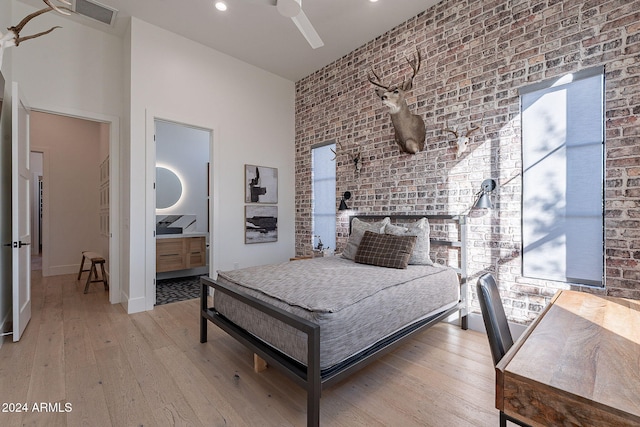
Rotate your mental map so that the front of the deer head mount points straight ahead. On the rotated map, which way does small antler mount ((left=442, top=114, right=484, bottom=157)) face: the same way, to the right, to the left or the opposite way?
the same way

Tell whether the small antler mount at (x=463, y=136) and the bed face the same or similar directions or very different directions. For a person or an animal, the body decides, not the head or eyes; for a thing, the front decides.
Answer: same or similar directions

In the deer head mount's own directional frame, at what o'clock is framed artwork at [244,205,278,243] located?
The framed artwork is roughly at 2 o'clock from the deer head mount.

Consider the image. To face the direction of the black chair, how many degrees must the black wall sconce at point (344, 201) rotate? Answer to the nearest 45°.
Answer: approximately 45° to its left

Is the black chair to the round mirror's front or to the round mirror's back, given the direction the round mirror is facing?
to the front

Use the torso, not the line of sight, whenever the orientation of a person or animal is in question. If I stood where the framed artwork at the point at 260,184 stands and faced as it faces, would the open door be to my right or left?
on my right

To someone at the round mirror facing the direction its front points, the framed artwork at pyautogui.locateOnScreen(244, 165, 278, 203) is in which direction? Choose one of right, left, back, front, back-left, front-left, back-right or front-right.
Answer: front-left

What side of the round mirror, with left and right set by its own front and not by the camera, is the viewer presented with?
front

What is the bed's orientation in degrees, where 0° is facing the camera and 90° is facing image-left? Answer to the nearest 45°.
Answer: approximately 45°

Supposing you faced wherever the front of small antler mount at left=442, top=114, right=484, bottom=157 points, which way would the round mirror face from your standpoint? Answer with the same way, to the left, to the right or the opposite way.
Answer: to the left

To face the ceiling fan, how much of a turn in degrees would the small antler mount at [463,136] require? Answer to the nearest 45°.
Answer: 0° — it already faces it

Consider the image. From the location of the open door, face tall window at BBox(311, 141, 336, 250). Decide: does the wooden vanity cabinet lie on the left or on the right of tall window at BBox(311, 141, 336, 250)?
left

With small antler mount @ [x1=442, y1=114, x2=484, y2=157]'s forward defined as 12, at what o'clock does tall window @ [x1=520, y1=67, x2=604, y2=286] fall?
The tall window is roughly at 8 o'clock from the small antler mount.

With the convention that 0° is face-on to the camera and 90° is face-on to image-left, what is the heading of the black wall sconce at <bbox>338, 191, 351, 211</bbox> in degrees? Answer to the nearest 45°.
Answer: approximately 45°

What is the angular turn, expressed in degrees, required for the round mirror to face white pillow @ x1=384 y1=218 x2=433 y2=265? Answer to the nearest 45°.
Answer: approximately 45° to its left

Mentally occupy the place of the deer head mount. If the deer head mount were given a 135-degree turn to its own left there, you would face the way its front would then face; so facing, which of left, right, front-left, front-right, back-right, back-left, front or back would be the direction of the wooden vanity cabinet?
back

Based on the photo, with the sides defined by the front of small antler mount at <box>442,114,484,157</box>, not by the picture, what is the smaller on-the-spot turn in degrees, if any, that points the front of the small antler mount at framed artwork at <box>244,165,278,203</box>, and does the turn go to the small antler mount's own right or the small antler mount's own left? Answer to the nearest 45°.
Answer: approximately 45° to the small antler mount's own right

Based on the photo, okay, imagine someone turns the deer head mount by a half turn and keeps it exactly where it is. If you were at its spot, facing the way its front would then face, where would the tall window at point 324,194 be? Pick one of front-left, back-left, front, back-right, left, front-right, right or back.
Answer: left

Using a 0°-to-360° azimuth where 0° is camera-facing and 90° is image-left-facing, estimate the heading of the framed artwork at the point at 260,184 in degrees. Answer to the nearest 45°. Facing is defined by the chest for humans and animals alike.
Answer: approximately 315°
